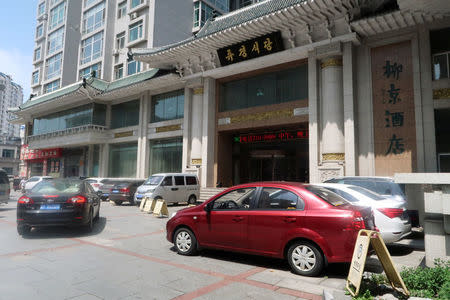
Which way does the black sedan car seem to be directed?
away from the camera

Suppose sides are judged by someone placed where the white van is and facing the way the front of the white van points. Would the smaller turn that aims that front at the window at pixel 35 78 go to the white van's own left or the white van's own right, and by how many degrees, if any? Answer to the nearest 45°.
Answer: approximately 90° to the white van's own right

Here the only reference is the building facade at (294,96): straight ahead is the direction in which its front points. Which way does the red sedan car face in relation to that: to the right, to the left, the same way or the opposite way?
to the right

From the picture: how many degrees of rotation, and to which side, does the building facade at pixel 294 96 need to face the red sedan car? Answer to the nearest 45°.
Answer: approximately 45° to its left

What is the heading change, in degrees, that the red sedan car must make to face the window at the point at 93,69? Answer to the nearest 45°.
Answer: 0° — it already faces it

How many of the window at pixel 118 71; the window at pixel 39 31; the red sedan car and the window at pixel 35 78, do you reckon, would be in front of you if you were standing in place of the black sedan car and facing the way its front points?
3

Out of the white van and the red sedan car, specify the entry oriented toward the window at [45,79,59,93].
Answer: the red sedan car

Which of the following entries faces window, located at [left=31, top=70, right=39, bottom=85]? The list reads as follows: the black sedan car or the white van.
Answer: the black sedan car

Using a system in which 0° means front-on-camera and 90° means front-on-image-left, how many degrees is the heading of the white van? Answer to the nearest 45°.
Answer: approximately 45°

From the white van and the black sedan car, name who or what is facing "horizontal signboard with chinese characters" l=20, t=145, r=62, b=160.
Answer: the black sedan car

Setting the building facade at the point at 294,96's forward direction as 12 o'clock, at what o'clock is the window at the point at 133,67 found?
The window is roughly at 3 o'clock from the building facade.

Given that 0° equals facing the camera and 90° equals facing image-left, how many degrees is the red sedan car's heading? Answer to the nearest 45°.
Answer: approximately 135°

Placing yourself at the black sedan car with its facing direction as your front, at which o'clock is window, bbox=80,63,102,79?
The window is roughly at 12 o'clock from the black sedan car.

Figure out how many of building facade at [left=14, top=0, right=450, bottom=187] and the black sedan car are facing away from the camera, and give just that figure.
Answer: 1
